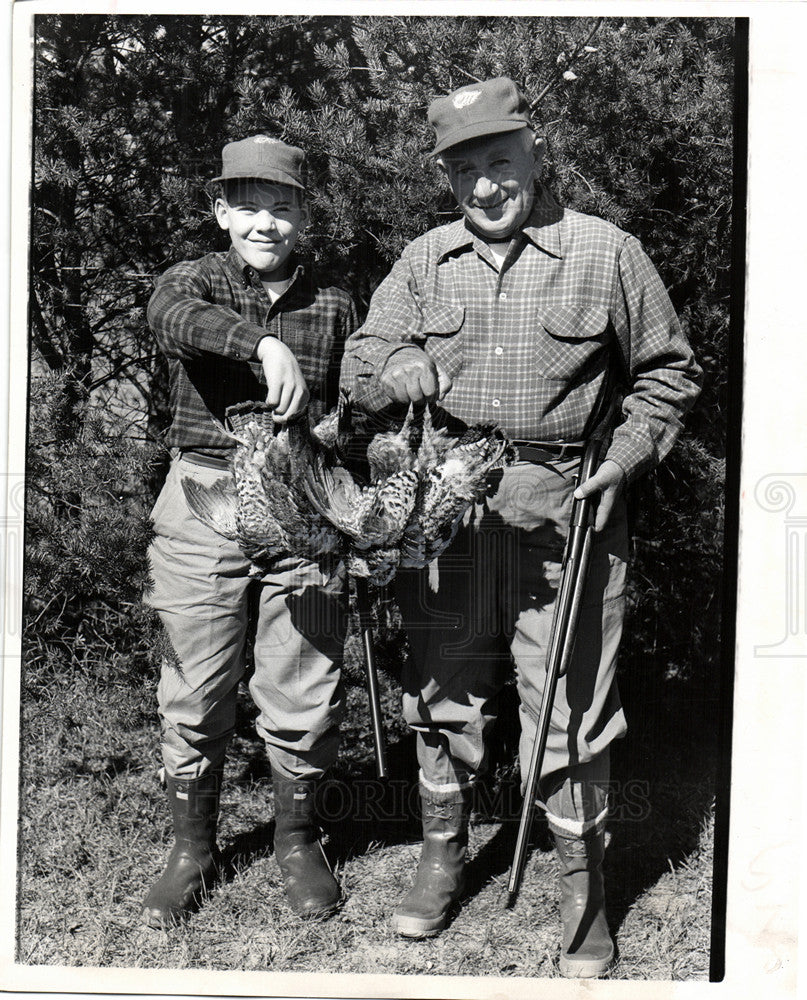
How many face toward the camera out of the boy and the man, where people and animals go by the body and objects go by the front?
2

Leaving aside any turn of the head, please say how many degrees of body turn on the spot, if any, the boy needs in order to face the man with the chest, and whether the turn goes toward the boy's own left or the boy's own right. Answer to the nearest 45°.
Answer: approximately 90° to the boy's own left

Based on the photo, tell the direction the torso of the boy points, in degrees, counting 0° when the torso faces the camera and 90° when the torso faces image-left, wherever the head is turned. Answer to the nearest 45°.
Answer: approximately 0°

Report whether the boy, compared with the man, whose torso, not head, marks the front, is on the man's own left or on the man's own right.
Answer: on the man's own right

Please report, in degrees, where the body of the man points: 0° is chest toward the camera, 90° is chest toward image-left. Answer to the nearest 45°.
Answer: approximately 0°
